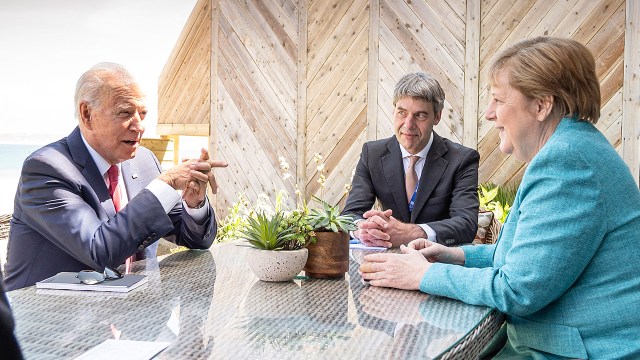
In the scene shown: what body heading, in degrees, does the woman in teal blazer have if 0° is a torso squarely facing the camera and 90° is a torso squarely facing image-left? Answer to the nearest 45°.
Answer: approximately 90°

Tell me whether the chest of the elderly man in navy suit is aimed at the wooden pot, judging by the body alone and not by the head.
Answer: yes

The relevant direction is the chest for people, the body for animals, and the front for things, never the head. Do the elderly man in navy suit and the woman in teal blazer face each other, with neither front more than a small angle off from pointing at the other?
yes

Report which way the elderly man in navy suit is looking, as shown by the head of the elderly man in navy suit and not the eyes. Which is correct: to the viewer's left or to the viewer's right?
to the viewer's right

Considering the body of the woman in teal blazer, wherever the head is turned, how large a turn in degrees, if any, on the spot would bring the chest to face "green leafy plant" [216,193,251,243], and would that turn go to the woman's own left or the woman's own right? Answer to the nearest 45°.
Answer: approximately 45° to the woman's own right

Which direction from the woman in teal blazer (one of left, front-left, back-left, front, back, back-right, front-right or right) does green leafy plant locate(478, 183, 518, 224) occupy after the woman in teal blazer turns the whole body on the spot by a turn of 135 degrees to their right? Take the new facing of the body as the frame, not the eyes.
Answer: front-left

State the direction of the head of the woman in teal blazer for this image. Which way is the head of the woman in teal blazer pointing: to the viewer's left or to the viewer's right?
to the viewer's left

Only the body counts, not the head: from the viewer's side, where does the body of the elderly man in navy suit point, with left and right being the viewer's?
facing the viewer and to the right of the viewer

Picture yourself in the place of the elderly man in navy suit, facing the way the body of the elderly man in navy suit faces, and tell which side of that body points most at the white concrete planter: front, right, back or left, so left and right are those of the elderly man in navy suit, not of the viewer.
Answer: front

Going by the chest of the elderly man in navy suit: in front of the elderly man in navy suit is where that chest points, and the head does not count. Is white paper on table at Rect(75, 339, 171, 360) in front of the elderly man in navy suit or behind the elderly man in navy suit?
in front

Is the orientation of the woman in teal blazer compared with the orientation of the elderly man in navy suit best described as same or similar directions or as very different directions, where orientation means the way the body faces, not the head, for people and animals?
very different directions

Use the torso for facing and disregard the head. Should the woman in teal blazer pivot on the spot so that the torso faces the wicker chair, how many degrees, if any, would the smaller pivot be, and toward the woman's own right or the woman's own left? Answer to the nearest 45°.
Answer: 0° — they already face it

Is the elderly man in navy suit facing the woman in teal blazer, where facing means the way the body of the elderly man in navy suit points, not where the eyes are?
yes
